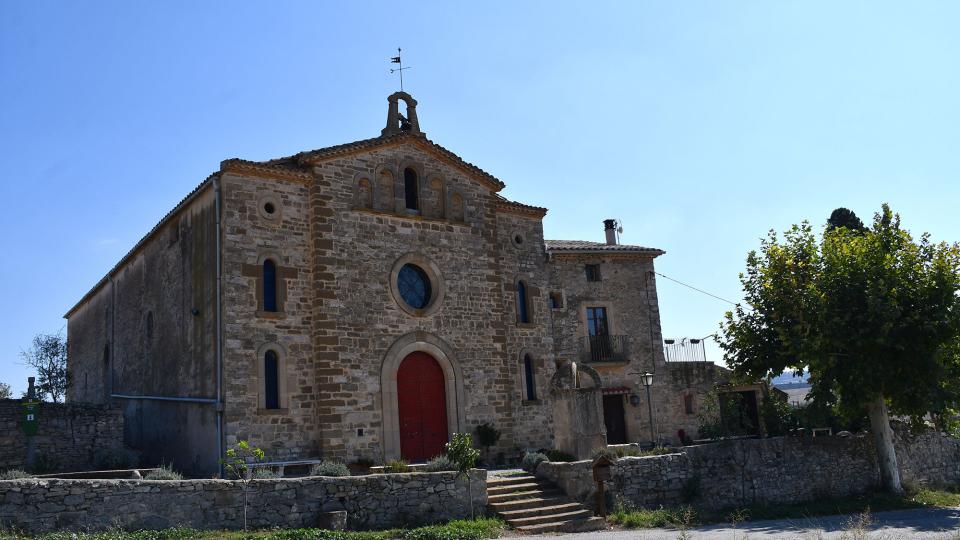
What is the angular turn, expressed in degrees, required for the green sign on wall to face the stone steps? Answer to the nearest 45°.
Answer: approximately 45° to its left

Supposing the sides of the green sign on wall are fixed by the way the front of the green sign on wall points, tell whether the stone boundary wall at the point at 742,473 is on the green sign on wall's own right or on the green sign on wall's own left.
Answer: on the green sign on wall's own left

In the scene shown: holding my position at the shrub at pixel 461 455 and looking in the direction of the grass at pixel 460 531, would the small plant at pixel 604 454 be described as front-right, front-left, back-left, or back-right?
back-left

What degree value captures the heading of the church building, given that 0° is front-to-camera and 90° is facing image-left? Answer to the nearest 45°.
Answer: approximately 315°

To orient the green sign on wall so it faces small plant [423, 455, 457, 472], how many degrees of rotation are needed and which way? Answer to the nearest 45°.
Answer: approximately 45° to its left

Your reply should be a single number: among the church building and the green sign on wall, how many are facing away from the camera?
0

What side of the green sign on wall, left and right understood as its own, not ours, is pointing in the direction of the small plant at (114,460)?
left

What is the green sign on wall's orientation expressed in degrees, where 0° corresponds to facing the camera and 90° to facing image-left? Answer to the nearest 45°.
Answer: approximately 0°

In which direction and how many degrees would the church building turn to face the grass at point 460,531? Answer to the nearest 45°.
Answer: approximately 45° to its right
